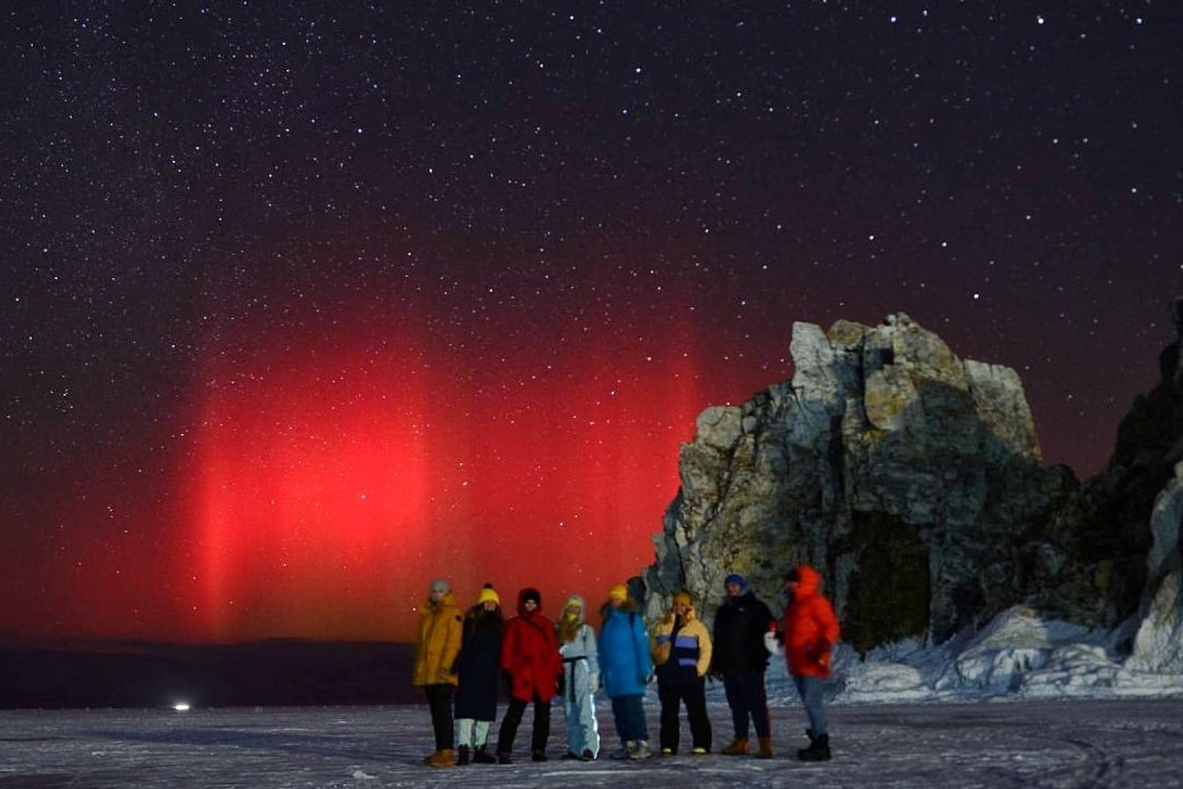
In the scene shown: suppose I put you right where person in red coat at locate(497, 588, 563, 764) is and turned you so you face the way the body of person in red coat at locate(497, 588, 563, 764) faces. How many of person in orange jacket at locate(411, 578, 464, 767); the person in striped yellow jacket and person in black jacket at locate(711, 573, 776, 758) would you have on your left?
2

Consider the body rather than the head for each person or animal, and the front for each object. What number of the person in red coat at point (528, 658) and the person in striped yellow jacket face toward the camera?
2

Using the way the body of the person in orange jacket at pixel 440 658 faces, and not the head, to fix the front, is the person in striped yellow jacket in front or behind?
behind

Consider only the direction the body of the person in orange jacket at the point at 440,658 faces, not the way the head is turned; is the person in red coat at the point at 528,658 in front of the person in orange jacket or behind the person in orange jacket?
behind

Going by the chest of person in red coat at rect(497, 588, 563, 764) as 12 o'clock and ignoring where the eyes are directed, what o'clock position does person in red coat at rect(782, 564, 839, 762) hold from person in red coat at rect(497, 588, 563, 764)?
person in red coat at rect(782, 564, 839, 762) is roughly at 10 o'clock from person in red coat at rect(497, 588, 563, 764).

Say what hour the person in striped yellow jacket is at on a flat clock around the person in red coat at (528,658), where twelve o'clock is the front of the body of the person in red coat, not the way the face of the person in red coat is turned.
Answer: The person in striped yellow jacket is roughly at 9 o'clock from the person in red coat.

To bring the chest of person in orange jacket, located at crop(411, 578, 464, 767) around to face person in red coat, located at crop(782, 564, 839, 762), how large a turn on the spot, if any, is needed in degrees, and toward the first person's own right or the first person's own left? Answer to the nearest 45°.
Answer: approximately 135° to the first person's own left

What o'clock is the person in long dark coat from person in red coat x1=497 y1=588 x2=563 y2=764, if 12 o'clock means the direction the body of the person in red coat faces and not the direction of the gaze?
The person in long dark coat is roughly at 3 o'clock from the person in red coat.

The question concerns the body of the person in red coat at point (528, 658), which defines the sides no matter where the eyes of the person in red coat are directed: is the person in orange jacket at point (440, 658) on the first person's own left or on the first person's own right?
on the first person's own right
